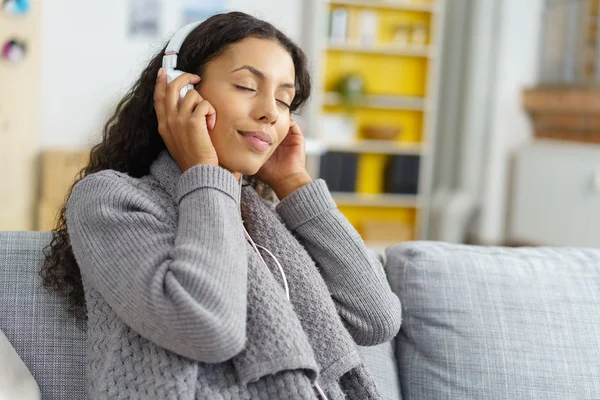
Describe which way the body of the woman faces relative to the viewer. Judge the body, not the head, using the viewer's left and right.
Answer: facing the viewer and to the right of the viewer

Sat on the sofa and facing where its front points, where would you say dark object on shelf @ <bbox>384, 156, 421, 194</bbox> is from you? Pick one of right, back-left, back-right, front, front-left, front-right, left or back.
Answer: back

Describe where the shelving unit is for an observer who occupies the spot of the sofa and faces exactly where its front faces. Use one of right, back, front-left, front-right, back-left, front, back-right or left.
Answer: back

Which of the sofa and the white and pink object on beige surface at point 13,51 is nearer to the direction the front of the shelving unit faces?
the sofa

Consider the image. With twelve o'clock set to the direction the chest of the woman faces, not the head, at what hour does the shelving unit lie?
The shelving unit is roughly at 8 o'clock from the woman.

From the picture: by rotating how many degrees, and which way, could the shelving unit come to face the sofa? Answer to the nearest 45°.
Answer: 0° — it already faces it

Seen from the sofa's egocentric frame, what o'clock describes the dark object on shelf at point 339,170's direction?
The dark object on shelf is roughly at 6 o'clock from the sofa.

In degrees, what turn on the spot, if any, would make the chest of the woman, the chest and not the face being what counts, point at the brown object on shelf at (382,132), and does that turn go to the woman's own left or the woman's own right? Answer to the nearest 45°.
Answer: approximately 135° to the woman's own left

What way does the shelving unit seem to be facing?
toward the camera

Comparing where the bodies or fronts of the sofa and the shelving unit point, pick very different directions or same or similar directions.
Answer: same or similar directions

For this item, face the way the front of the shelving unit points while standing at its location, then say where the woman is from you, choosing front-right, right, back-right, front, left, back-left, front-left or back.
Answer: front

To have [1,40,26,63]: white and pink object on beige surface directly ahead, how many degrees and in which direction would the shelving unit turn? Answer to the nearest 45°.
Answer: approximately 45° to its right

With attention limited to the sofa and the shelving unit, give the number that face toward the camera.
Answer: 2
